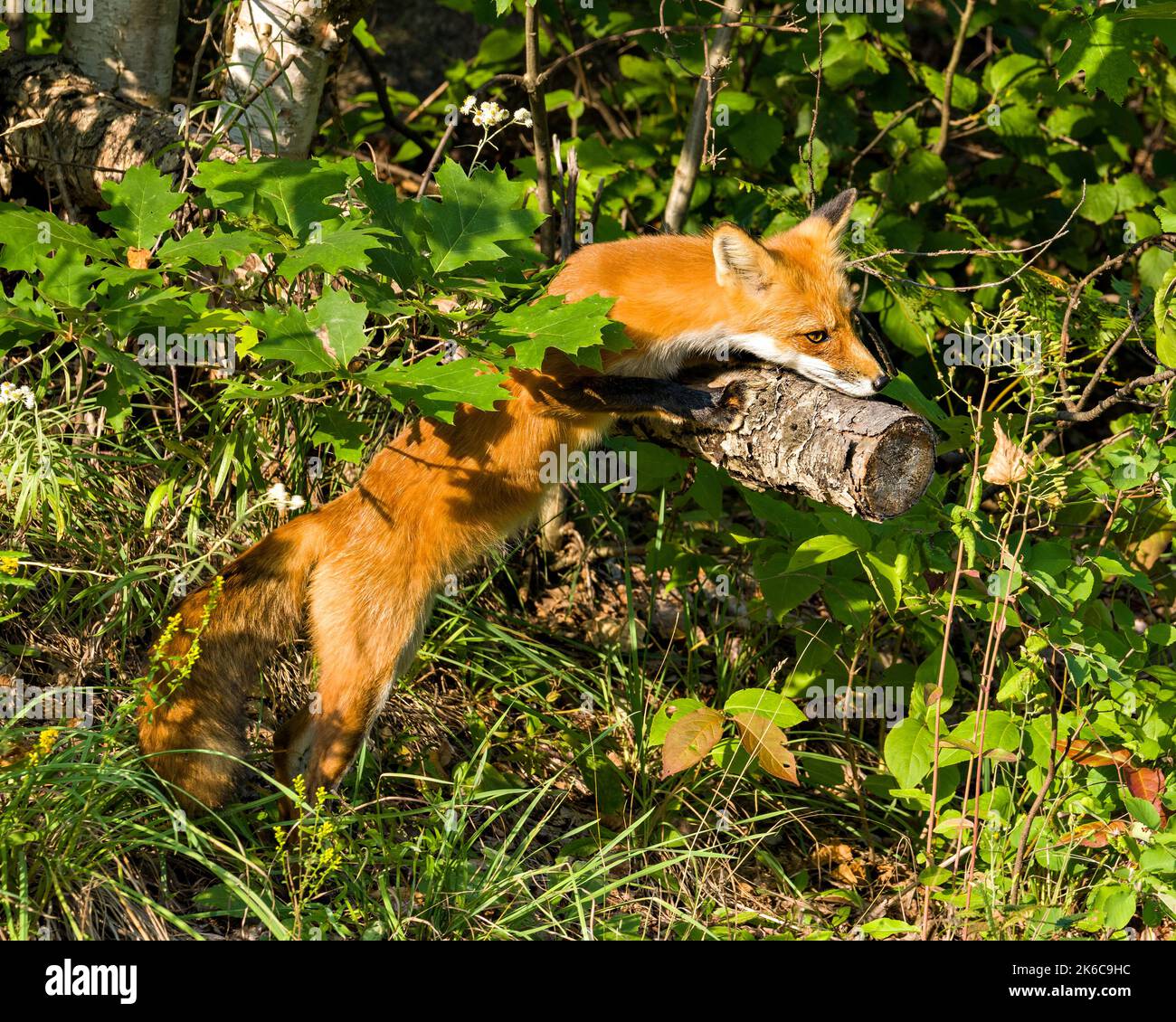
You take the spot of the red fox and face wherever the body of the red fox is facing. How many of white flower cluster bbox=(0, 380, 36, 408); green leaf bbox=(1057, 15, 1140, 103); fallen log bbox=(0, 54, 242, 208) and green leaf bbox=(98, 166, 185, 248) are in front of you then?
1

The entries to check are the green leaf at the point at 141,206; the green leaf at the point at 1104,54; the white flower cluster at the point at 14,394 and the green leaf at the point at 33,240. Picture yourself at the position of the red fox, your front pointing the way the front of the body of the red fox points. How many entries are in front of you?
1

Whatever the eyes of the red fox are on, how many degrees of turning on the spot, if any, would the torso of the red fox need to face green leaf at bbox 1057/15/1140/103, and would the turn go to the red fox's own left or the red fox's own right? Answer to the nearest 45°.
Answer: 0° — it already faces it

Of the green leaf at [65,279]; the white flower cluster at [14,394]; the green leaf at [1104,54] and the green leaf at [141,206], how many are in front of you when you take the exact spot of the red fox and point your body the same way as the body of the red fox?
1

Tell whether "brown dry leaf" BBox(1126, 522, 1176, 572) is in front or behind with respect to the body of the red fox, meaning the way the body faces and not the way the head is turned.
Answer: in front

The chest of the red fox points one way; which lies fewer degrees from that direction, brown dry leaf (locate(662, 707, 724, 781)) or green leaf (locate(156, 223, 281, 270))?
the brown dry leaf

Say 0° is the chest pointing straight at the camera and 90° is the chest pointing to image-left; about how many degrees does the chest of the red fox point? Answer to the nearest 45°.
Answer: approximately 270°

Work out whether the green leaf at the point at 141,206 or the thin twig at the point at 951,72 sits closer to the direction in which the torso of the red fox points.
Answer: the thin twig

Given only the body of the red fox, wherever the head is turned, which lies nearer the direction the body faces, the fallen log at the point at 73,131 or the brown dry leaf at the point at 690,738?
the brown dry leaf
